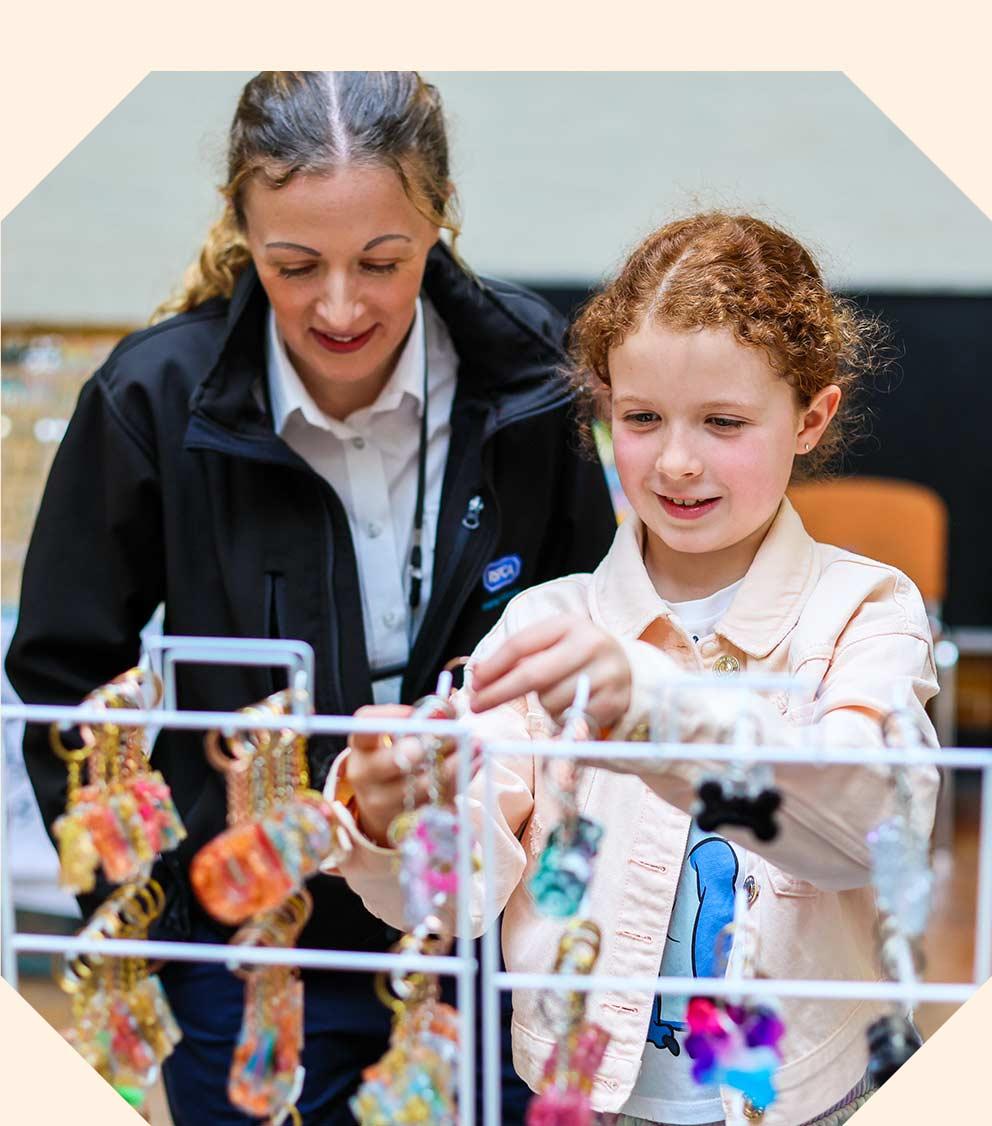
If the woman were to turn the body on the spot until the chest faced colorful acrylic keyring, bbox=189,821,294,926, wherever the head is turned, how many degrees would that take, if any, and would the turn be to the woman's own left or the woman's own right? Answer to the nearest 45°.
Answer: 0° — they already face it

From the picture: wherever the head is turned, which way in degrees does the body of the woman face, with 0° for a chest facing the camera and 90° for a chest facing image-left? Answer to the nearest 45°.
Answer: approximately 0°

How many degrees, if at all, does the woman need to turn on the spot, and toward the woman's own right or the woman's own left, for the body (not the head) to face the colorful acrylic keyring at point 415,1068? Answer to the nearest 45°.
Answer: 0° — they already face it

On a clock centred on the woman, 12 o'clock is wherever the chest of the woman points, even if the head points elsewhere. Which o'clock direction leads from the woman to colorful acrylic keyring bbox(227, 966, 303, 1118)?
The colorful acrylic keyring is roughly at 12 o'clock from the woman.

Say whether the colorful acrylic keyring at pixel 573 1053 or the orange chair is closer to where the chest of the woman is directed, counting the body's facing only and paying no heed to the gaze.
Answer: the colorful acrylic keyring

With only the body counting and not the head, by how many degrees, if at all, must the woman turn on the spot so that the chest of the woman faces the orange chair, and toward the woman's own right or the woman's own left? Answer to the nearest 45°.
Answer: approximately 135° to the woman's own left
